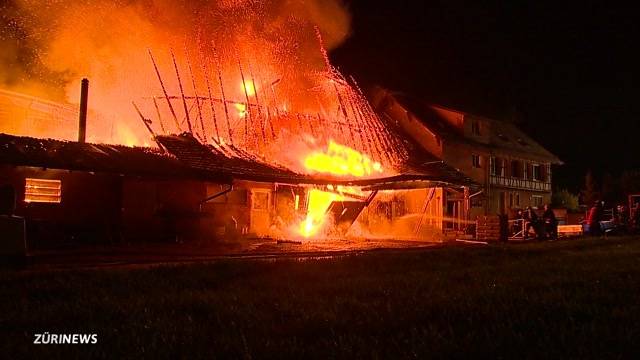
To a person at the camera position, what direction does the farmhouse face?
facing the viewer and to the right of the viewer

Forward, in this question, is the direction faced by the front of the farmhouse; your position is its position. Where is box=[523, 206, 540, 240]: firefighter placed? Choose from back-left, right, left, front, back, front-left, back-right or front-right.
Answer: front-right

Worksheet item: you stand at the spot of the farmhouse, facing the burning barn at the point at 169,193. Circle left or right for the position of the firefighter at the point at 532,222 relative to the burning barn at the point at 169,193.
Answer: left

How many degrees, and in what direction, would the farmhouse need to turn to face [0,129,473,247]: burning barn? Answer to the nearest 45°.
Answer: approximately 90° to its right

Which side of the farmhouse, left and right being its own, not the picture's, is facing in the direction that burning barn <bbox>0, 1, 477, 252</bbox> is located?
right

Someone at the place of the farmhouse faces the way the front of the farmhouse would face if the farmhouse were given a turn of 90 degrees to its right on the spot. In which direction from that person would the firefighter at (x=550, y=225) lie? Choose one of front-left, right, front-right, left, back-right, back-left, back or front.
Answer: front-left

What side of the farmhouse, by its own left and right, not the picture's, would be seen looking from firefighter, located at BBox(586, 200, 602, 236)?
front
